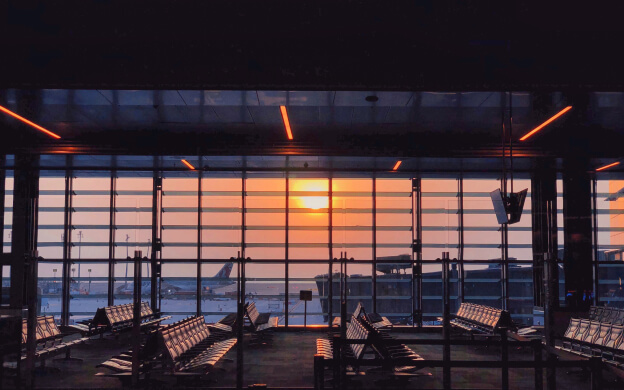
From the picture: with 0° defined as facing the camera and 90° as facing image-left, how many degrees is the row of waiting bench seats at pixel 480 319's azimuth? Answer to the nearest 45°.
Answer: approximately 45°

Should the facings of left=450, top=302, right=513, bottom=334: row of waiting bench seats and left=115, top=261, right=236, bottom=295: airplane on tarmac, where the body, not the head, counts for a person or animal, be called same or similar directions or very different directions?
same or similar directions

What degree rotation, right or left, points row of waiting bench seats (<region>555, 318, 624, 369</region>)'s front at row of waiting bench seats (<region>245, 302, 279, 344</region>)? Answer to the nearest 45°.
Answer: approximately 45° to its right

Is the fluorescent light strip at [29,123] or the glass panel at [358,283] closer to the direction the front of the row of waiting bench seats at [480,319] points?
the fluorescent light strip

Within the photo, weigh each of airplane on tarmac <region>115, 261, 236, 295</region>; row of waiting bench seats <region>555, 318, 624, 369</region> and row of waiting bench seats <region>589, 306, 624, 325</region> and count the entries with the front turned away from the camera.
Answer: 0

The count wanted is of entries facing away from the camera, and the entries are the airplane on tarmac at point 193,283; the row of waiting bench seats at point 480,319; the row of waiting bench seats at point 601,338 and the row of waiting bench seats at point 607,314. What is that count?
0

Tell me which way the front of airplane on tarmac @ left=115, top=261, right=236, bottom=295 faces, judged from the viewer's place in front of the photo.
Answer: facing to the left of the viewer

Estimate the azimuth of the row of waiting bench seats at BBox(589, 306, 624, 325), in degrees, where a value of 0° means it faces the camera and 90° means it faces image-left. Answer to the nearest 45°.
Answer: approximately 45°

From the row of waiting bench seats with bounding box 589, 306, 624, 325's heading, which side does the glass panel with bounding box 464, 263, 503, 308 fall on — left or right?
on its right

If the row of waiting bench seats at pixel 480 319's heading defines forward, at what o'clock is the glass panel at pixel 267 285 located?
The glass panel is roughly at 2 o'clock from the row of waiting bench seats.

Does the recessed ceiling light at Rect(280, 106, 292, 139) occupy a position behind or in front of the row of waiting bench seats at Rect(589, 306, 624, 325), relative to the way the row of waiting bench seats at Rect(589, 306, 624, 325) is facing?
in front

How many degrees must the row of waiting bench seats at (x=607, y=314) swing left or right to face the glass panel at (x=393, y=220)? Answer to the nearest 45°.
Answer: approximately 45° to its right

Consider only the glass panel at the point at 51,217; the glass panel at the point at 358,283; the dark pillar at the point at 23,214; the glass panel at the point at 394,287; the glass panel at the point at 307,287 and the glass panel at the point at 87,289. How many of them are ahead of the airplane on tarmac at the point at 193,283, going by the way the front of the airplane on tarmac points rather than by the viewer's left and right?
3

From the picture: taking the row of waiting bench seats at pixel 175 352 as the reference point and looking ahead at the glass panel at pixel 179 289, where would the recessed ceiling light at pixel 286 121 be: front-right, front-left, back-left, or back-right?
front-right

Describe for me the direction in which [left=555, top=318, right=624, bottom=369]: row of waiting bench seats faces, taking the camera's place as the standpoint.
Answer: facing the viewer and to the left of the viewer

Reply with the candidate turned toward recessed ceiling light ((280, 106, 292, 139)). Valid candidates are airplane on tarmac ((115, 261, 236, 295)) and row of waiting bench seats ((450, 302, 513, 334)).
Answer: the row of waiting bench seats

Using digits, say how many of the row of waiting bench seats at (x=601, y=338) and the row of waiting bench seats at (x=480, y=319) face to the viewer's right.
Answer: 0

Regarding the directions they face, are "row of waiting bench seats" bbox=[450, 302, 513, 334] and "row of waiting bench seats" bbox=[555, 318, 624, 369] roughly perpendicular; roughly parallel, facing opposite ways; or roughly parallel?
roughly parallel

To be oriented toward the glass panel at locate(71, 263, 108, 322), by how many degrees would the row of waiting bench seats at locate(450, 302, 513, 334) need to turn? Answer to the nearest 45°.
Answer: approximately 45° to its right
